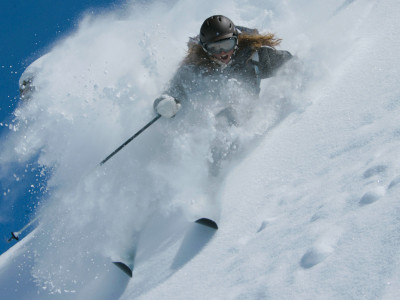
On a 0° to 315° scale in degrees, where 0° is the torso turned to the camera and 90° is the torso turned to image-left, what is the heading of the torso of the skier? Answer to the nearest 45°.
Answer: approximately 0°
